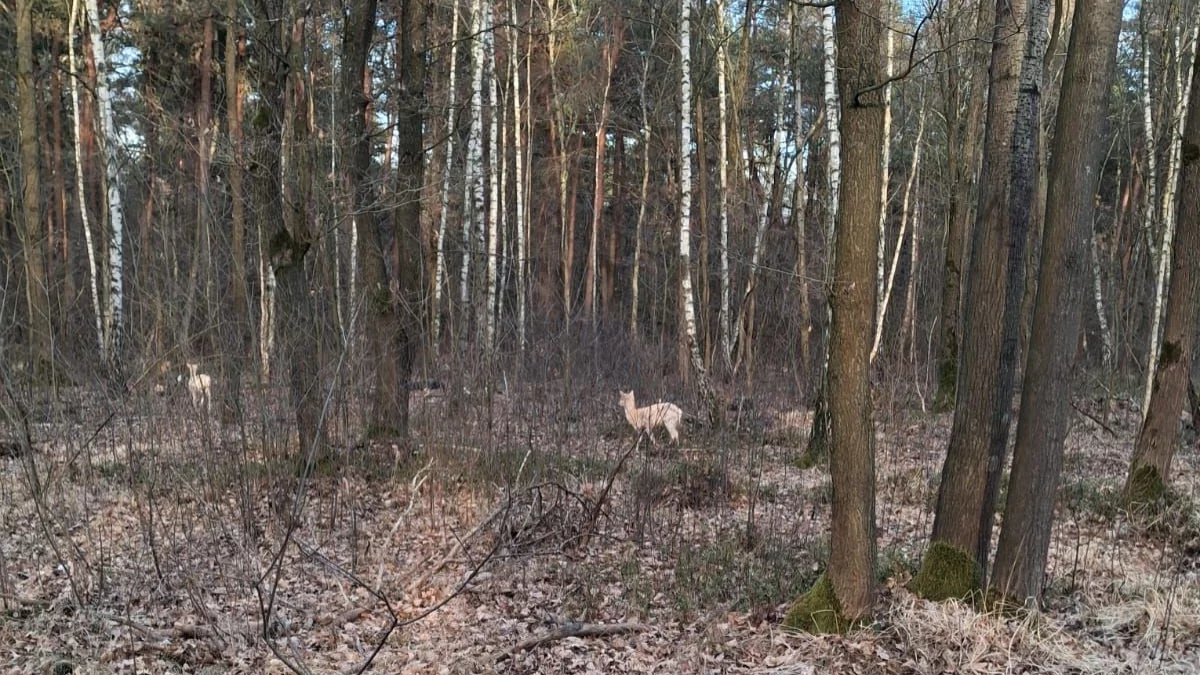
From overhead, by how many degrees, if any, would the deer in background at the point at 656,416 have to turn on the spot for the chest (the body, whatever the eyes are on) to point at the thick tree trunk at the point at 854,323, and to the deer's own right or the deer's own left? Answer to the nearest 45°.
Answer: approximately 90° to the deer's own left

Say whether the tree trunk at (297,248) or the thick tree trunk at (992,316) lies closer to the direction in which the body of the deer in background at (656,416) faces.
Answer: the tree trunk

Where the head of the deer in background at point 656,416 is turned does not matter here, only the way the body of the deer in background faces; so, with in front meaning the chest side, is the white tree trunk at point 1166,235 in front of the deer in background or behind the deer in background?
behind

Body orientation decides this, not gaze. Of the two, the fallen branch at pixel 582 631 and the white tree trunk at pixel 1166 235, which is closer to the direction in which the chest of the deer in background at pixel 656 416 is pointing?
the fallen branch

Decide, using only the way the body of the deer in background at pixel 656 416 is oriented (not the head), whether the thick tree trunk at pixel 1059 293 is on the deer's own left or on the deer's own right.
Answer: on the deer's own left

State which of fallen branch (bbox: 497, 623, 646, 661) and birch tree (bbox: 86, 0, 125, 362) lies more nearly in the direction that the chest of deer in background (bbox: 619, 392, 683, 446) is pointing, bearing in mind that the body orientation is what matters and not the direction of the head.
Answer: the birch tree

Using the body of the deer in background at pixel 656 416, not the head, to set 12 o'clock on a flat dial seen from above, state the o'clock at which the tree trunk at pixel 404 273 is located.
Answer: The tree trunk is roughly at 12 o'clock from the deer in background.

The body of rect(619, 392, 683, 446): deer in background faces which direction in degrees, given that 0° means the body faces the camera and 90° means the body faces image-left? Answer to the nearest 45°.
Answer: approximately 90°

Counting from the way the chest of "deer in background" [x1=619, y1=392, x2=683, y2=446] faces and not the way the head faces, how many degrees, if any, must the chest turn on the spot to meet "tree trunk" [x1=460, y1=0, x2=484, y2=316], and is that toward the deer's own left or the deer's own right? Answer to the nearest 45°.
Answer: approximately 45° to the deer's own right
